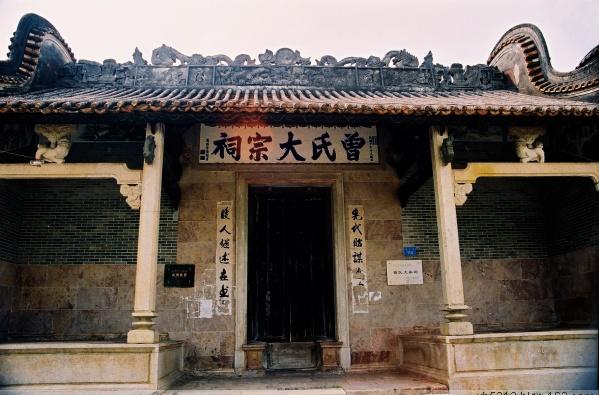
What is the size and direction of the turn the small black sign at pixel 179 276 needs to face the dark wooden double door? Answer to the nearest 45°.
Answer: approximately 90° to its left

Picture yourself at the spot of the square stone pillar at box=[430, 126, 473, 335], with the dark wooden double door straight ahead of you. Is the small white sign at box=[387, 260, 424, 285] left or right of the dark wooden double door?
right

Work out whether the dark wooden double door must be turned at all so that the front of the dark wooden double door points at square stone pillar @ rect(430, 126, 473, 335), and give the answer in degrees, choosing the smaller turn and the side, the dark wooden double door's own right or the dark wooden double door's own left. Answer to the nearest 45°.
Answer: approximately 45° to the dark wooden double door's own left

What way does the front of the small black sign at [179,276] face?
toward the camera

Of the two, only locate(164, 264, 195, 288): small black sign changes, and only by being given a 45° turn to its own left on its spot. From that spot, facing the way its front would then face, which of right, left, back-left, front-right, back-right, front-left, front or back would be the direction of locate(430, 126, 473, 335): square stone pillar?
front

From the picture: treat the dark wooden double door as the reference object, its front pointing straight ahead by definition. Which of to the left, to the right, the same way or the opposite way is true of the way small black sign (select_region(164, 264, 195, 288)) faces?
the same way

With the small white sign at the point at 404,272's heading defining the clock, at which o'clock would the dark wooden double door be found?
The dark wooden double door is roughly at 3 o'clock from the small white sign.

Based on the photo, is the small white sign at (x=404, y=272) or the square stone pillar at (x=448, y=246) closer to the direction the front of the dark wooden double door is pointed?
the square stone pillar

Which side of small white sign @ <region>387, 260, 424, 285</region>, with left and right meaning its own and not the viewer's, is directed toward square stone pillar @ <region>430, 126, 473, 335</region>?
front

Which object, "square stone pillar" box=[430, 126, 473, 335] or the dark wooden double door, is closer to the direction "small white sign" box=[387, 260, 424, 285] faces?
the square stone pillar

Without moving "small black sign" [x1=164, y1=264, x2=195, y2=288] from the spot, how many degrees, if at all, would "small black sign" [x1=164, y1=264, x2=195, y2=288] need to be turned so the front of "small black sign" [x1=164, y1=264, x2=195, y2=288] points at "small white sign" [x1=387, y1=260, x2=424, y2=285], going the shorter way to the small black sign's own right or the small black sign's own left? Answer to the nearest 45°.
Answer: approximately 90° to the small black sign's own left

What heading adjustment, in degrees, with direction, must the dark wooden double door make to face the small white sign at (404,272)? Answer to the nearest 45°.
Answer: approximately 90° to its left

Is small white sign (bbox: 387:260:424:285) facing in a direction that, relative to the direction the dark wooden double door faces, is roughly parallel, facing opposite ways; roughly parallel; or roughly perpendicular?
roughly parallel

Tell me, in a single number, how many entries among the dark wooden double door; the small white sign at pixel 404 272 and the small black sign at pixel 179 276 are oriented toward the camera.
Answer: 3
